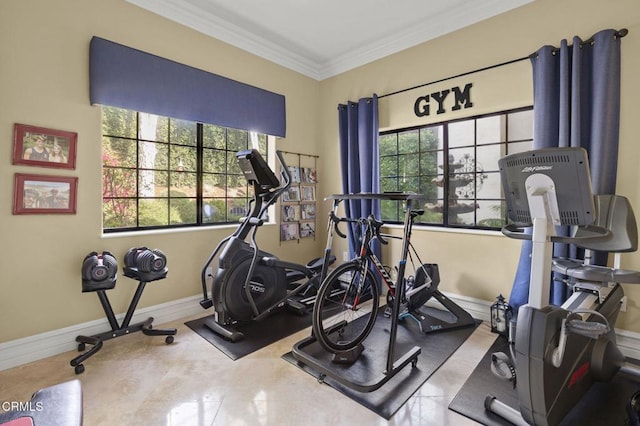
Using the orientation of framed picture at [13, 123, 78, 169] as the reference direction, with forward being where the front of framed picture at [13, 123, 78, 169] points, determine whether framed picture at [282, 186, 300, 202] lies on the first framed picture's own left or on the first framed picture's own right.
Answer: on the first framed picture's own left

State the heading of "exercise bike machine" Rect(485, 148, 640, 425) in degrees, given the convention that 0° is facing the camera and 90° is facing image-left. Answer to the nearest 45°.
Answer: approximately 45°

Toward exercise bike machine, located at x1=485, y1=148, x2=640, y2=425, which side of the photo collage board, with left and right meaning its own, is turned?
front

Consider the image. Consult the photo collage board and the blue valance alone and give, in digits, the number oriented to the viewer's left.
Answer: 0

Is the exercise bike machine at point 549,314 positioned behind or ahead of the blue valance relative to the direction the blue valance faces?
ahead

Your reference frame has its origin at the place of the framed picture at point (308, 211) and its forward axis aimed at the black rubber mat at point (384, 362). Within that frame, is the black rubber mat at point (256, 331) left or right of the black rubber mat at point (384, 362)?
right

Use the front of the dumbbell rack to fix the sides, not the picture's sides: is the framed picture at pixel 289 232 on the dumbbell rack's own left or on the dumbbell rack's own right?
on the dumbbell rack's own left

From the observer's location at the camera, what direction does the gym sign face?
facing the viewer and to the left of the viewer

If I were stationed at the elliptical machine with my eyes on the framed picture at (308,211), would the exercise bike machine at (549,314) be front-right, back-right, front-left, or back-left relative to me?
back-right

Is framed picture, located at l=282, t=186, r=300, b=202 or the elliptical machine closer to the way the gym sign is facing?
the elliptical machine
